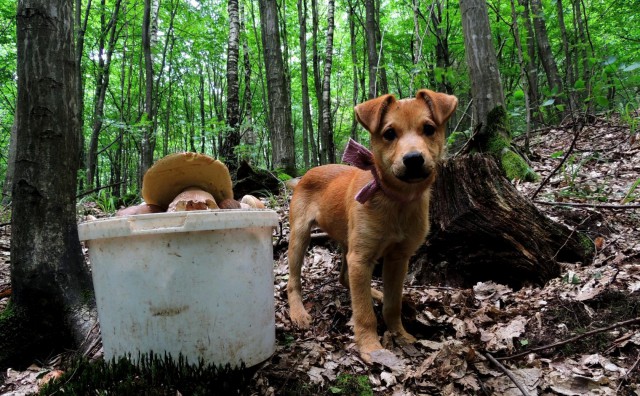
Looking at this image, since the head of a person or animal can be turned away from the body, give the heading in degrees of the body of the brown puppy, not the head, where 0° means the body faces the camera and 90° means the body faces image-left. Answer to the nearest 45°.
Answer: approximately 315°

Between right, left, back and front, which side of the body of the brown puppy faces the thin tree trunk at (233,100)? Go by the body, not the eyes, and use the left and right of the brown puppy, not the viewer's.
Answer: back

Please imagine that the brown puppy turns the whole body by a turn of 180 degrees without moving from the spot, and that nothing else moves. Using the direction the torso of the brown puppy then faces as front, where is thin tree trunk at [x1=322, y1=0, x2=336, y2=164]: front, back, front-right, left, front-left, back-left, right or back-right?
front-right

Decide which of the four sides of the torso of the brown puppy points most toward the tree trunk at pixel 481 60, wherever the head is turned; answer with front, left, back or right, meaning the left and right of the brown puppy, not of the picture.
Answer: left

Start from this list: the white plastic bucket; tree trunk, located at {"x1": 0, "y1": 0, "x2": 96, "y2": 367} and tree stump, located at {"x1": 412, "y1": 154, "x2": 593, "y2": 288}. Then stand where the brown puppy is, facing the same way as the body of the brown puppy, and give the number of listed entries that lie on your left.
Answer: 1

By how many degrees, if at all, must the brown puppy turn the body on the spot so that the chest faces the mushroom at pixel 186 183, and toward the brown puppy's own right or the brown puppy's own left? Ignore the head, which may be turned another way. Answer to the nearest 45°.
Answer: approximately 135° to the brown puppy's own right

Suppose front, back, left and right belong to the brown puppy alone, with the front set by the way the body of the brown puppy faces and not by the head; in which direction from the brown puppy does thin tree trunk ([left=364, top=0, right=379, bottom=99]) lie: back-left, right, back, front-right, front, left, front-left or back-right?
back-left

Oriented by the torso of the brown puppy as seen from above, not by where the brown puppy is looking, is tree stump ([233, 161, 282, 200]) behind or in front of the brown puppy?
behind
